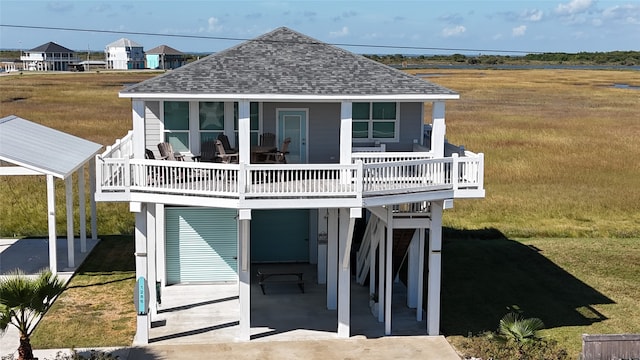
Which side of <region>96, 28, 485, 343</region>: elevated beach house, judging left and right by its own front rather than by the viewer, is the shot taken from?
front

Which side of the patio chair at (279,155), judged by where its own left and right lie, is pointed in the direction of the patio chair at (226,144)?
front

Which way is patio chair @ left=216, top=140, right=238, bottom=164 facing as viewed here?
to the viewer's right

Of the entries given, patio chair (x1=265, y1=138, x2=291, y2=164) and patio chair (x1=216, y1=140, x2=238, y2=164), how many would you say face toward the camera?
0

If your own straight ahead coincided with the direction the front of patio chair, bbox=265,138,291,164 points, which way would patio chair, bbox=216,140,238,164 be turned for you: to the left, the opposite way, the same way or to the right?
the opposite way

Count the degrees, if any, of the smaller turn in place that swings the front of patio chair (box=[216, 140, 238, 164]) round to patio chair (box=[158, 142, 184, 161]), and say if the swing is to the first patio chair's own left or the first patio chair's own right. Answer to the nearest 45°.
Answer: approximately 180°

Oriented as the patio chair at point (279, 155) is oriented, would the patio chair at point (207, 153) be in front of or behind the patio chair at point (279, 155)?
in front

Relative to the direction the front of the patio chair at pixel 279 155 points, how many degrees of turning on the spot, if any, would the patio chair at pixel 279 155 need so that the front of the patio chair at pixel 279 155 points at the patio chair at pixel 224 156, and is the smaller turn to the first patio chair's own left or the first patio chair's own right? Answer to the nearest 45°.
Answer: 0° — it already faces it

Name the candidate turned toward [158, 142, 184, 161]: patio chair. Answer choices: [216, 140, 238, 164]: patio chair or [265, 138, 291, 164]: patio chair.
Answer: [265, 138, 291, 164]: patio chair

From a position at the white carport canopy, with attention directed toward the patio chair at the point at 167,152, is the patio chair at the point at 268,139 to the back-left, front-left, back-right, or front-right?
front-left

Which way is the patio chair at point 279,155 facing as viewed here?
to the viewer's left

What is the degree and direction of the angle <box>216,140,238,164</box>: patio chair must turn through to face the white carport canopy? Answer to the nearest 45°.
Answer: approximately 135° to its left

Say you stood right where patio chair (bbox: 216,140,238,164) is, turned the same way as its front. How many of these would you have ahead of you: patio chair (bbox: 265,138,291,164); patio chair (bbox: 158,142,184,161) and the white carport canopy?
1
